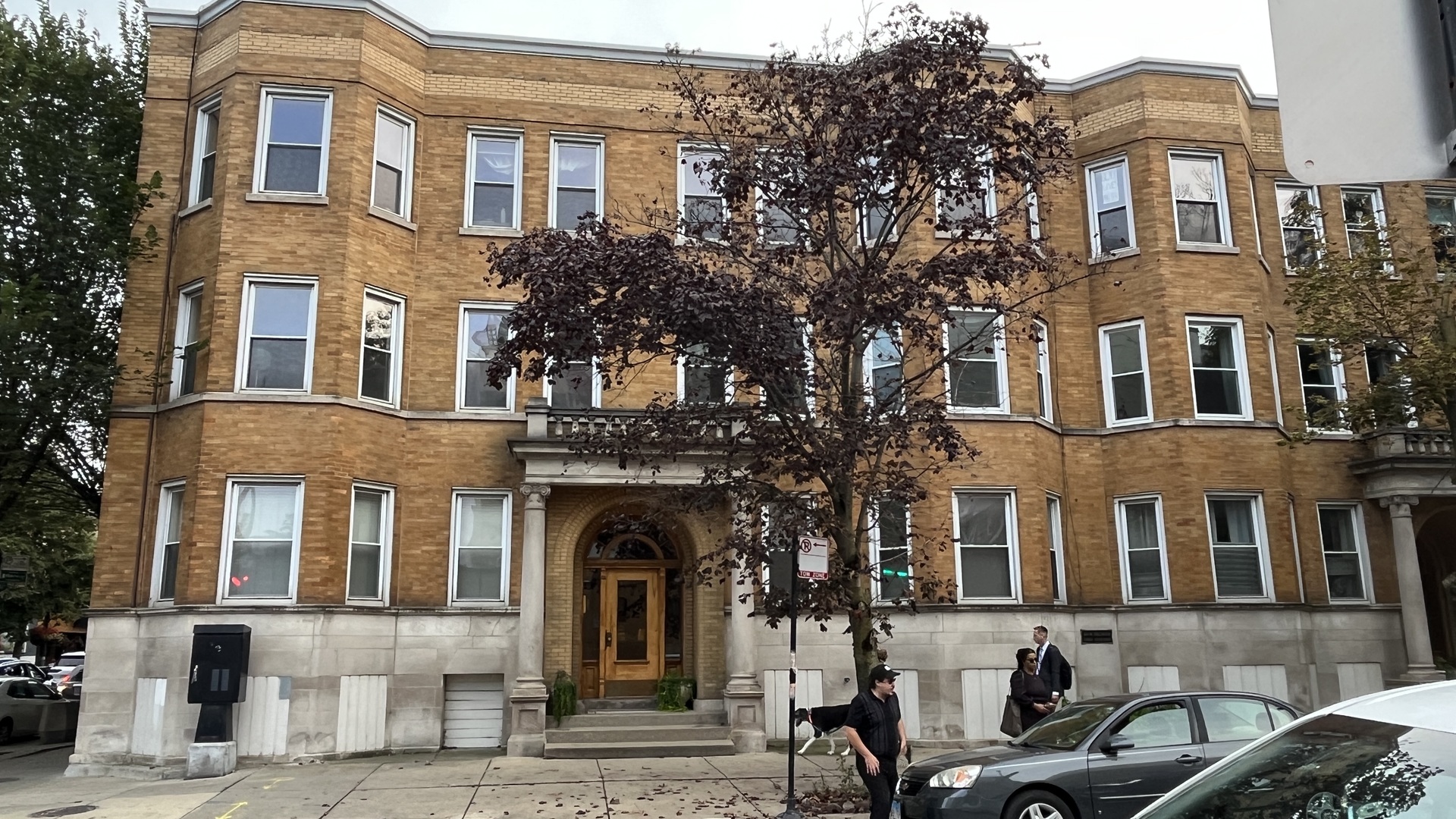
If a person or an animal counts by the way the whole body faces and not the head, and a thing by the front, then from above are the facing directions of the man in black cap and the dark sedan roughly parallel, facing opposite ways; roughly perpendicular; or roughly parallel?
roughly perpendicular

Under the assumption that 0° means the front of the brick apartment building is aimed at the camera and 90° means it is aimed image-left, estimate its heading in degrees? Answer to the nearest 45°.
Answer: approximately 0°

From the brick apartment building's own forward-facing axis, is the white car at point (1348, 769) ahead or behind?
ahead

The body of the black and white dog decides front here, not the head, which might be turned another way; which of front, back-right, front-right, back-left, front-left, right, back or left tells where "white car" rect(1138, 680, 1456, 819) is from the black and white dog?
left

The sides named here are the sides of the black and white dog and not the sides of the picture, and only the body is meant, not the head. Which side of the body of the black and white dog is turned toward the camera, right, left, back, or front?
left

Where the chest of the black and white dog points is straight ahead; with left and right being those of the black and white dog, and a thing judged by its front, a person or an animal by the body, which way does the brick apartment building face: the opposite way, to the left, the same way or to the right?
to the left

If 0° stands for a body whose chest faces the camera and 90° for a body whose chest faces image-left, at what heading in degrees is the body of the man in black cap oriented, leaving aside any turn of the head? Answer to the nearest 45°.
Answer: approximately 315°

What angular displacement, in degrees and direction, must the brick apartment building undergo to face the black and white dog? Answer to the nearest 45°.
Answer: approximately 45° to its left

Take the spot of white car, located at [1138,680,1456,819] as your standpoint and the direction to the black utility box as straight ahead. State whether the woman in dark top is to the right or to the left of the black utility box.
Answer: right

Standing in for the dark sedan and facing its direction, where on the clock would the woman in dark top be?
The woman in dark top is roughly at 4 o'clock from the dark sedan.
